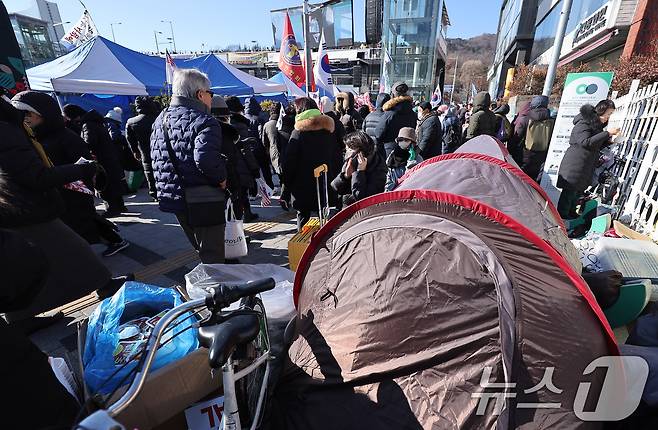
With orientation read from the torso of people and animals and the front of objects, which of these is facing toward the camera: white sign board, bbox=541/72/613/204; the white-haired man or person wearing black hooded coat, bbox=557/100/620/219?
the white sign board

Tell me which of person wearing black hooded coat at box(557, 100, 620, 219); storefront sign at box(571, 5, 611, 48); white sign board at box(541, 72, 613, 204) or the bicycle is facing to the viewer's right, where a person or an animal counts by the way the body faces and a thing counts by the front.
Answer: the person wearing black hooded coat

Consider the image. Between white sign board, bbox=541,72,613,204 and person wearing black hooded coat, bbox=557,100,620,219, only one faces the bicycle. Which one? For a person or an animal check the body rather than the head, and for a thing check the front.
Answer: the white sign board

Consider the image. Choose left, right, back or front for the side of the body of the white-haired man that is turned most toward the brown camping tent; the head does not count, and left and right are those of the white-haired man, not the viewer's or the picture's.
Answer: right

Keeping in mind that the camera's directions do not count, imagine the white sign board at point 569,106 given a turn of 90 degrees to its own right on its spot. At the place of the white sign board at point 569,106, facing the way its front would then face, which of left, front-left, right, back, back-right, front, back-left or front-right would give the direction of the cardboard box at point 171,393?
left

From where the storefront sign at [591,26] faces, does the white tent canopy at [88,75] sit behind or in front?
in front

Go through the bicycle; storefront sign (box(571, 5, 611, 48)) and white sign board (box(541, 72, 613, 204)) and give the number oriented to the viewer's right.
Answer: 0

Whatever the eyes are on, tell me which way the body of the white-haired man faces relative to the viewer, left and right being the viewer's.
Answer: facing away from the viewer and to the right of the viewer

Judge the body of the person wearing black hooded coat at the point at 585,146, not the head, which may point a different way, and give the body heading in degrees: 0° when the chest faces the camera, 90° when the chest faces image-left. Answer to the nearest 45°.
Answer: approximately 270°

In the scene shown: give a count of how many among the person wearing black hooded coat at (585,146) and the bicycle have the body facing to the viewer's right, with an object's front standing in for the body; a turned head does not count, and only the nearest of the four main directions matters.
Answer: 1

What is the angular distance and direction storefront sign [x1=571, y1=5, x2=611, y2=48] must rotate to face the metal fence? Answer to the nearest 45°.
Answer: approximately 45° to its left

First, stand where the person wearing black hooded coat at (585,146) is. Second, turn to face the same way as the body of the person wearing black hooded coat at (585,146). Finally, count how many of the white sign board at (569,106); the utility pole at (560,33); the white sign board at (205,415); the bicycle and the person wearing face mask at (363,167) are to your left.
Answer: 2

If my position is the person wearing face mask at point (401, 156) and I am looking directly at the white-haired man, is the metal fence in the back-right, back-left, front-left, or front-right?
back-left

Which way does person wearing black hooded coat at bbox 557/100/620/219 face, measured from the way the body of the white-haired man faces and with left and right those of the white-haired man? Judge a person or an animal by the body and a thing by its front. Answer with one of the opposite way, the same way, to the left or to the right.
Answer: to the right

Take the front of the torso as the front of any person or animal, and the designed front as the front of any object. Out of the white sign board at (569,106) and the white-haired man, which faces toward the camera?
the white sign board

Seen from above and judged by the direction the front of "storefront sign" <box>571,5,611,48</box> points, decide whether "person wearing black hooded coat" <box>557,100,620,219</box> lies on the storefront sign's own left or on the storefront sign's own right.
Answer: on the storefront sign's own left

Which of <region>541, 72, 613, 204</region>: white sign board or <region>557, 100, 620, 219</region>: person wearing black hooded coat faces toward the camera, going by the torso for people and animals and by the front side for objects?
the white sign board

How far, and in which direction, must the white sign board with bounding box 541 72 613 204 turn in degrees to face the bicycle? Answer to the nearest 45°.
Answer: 0° — it already faces it
